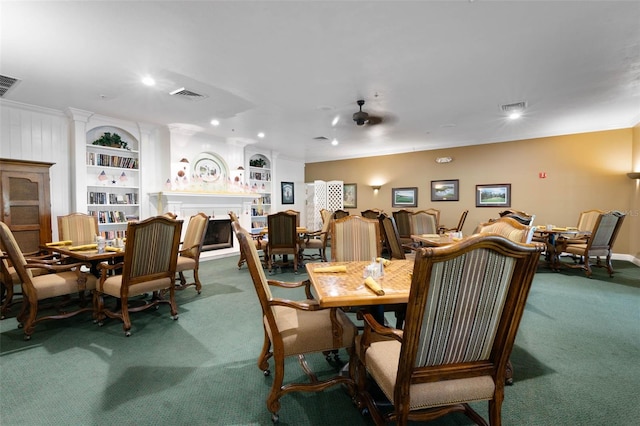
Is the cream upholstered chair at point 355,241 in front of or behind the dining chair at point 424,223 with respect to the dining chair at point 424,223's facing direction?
in front

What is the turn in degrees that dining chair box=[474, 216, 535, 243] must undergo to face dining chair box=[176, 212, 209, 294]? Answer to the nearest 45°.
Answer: approximately 45° to its right

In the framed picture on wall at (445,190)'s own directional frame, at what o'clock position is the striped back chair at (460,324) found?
The striped back chair is roughly at 12 o'clock from the framed picture on wall.

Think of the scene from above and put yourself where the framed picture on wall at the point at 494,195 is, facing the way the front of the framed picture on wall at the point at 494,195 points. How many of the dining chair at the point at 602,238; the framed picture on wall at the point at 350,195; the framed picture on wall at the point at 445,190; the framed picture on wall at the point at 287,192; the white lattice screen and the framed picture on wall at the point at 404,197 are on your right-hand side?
5

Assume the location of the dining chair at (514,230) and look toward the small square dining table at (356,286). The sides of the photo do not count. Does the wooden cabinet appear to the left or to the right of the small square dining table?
right

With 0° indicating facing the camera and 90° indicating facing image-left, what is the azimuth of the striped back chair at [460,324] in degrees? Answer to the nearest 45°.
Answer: approximately 135°

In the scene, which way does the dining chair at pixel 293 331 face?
to the viewer's right
